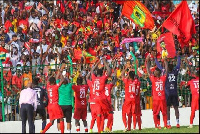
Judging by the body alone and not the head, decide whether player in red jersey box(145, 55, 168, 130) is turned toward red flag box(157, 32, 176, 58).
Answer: yes

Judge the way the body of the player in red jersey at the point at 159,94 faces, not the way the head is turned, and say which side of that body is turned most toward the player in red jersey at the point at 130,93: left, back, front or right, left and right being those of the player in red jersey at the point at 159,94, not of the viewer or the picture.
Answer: left

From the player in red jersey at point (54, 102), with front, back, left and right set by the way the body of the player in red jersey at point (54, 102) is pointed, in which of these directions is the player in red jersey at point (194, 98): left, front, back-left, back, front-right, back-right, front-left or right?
front-right

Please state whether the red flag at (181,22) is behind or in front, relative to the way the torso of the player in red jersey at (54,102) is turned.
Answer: in front

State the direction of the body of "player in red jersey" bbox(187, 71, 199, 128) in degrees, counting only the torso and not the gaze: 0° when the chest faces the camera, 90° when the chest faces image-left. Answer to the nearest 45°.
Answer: approximately 180°

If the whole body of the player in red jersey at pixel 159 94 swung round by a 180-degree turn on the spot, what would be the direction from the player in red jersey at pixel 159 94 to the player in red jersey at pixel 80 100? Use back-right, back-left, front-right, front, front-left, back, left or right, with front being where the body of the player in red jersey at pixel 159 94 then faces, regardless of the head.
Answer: right

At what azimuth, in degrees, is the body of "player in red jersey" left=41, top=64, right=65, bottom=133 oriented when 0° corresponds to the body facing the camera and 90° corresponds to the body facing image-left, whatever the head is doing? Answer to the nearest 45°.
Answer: approximately 225°

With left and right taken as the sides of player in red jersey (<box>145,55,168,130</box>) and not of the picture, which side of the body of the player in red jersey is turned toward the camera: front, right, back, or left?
back

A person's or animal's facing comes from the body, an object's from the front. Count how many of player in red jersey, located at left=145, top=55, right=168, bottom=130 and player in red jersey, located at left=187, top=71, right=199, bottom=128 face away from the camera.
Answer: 2

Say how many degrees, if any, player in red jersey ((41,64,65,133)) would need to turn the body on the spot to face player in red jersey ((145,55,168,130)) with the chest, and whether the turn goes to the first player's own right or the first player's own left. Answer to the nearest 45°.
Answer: approximately 45° to the first player's own right
